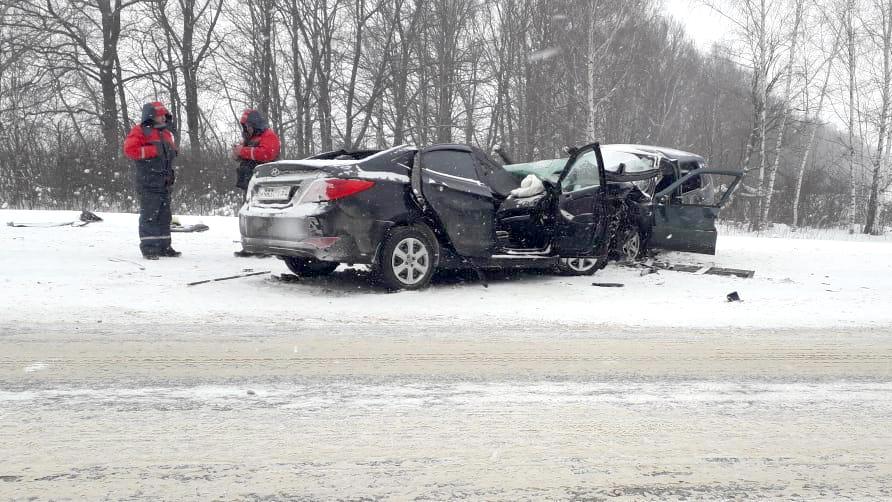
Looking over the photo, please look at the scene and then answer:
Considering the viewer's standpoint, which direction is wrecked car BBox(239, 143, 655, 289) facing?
facing away from the viewer and to the right of the viewer

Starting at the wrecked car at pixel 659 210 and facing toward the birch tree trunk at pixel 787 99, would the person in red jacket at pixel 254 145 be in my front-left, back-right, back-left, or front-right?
back-left

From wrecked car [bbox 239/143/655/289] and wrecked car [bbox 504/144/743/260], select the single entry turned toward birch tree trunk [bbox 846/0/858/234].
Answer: wrecked car [bbox 239/143/655/289]

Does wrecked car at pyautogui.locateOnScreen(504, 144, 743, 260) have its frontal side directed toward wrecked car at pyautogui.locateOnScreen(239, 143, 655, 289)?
yes

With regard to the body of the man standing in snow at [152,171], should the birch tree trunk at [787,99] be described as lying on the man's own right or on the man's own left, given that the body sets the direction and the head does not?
on the man's own left

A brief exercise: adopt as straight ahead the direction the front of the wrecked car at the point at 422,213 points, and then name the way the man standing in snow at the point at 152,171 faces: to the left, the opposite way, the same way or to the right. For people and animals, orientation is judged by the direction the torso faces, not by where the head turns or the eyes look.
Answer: to the right

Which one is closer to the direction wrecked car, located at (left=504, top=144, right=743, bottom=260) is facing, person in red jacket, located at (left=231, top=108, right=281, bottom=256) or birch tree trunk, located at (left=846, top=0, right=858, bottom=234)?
the person in red jacket

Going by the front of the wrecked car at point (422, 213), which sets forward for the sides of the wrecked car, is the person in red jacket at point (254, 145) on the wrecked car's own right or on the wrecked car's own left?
on the wrecked car's own left

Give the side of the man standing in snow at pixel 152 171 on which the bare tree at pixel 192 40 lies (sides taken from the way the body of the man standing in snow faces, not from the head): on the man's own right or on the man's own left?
on the man's own left

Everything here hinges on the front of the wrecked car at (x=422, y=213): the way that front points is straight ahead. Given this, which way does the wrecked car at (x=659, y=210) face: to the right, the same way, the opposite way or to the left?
the opposite way

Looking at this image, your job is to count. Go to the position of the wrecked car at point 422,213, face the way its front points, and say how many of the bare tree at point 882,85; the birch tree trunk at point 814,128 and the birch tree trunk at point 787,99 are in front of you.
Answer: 3

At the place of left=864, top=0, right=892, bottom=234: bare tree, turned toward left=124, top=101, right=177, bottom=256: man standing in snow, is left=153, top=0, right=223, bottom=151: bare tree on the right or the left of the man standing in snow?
right
